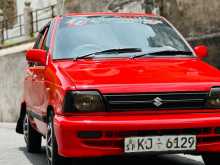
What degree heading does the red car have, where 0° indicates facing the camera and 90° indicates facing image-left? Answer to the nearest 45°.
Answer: approximately 315°
